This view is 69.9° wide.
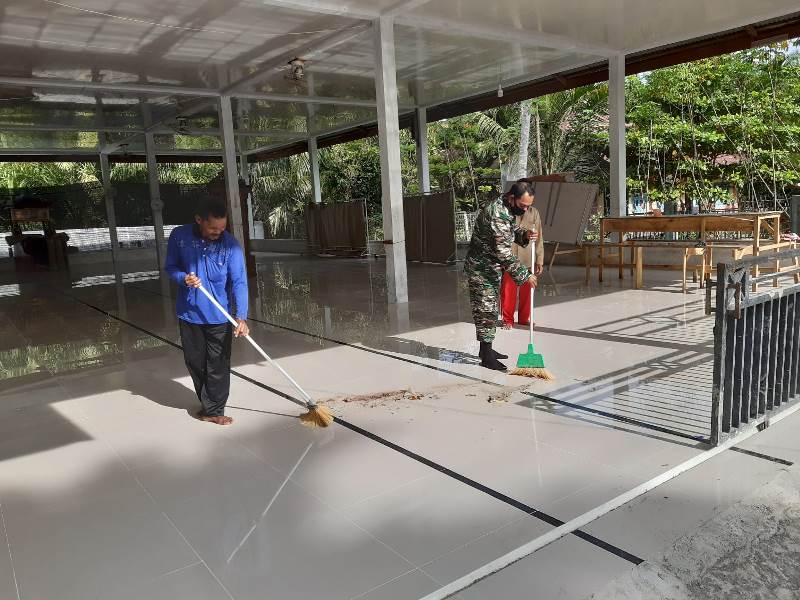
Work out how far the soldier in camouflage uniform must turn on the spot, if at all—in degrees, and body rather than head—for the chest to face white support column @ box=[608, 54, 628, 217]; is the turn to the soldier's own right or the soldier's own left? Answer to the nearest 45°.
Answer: approximately 90° to the soldier's own left

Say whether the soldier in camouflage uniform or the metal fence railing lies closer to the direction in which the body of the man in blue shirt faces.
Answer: the metal fence railing

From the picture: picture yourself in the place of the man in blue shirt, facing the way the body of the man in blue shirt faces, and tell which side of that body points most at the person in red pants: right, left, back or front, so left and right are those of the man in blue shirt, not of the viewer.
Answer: left

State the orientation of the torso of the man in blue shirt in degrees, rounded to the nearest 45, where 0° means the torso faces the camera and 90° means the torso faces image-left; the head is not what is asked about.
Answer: approximately 315°

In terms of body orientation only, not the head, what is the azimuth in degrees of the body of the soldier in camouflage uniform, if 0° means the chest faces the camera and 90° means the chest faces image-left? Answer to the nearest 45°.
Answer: approximately 270°

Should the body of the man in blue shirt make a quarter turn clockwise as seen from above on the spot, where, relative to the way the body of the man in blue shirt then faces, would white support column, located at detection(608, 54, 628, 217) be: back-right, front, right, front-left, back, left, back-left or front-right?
back

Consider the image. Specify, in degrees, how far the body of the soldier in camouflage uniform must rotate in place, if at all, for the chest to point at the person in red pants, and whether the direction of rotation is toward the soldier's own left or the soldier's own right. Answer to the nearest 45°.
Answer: approximately 90° to the soldier's own left

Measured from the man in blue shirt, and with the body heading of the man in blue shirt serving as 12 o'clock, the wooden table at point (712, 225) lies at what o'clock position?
The wooden table is roughly at 10 o'clock from the man in blue shirt.

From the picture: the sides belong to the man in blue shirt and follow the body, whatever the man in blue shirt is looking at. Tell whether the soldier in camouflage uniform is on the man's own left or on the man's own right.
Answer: on the man's own left

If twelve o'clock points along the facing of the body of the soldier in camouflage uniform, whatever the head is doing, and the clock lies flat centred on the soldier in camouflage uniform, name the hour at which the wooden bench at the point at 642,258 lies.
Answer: The wooden bench is roughly at 10 o'clock from the soldier in camouflage uniform.
